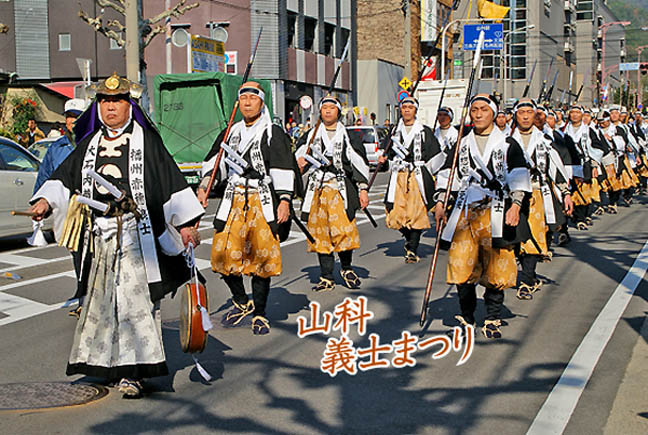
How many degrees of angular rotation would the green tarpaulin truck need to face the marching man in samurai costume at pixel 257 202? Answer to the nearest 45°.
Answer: approximately 135° to its right

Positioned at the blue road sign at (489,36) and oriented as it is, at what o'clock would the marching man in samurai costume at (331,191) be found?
The marching man in samurai costume is roughly at 12 o'clock from the blue road sign.

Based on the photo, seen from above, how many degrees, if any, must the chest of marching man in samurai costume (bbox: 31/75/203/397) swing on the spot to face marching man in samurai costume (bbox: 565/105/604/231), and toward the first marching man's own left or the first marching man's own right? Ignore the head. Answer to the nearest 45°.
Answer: approximately 135° to the first marching man's own left

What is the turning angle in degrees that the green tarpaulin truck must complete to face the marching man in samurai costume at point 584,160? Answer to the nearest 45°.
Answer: approximately 90° to its right

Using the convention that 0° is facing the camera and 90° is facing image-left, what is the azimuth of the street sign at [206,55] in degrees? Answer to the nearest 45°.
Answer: approximately 315°

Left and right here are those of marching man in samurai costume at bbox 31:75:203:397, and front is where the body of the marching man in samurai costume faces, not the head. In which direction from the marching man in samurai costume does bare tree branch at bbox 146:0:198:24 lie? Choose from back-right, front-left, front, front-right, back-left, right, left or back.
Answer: back

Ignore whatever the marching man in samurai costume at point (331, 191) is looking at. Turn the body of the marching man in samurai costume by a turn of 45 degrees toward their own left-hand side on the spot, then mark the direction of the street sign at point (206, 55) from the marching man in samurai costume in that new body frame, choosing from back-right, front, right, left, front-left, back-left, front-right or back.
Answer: back-left

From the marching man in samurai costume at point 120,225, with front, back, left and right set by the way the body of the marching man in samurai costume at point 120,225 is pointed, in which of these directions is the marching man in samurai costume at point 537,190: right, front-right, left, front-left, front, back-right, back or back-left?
back-left

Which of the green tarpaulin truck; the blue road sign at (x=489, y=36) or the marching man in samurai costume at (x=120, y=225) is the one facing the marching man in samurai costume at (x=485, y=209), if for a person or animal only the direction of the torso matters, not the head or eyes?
the blue road sign

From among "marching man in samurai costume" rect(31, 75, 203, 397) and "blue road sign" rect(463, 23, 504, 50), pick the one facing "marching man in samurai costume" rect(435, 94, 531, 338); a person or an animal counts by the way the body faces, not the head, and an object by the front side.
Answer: the blue road sign

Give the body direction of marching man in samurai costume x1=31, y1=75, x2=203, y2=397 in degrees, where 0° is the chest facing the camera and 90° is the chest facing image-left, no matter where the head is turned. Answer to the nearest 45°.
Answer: approximately 0°
